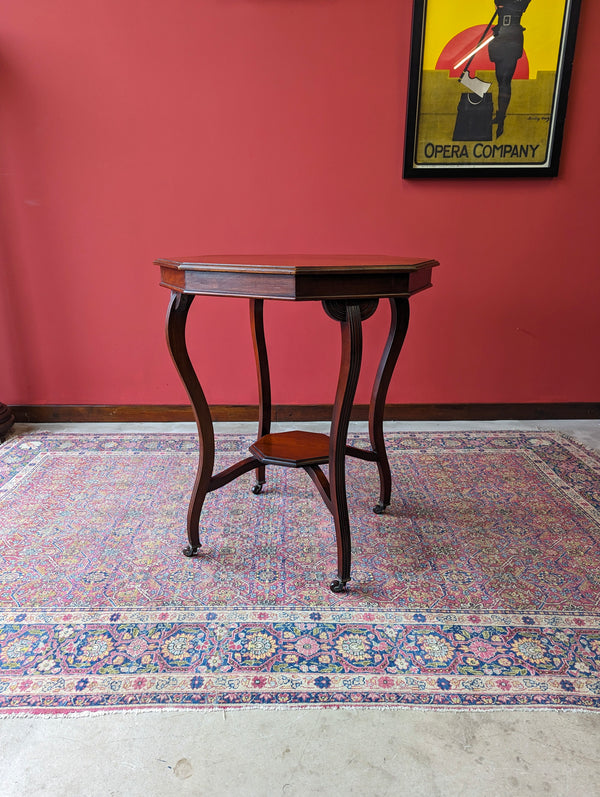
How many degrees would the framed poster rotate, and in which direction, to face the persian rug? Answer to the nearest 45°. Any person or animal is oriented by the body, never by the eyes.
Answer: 0° — it already faces it

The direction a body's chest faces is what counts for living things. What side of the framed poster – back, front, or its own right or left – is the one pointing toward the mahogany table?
front

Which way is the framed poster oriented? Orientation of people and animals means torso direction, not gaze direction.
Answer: toward the camera
